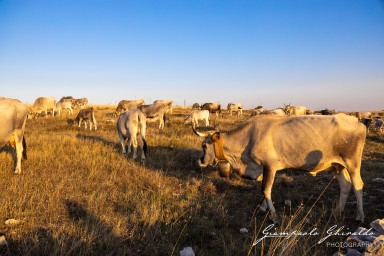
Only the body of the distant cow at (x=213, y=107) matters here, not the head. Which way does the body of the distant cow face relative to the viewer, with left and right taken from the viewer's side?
facing to the left of the viewer

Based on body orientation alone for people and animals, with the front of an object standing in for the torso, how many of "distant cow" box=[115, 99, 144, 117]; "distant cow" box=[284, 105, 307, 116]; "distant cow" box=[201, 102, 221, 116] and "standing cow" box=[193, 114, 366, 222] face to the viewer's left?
4

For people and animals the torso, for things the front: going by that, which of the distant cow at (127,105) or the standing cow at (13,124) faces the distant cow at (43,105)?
the distant cow at (127,105)

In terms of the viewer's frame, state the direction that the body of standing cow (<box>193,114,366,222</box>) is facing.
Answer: to the viewer's left

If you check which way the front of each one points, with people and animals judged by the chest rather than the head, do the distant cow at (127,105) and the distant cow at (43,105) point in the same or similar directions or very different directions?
same or similar directions

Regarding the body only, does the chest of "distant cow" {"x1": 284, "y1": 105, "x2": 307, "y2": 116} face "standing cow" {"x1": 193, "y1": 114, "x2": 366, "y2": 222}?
no

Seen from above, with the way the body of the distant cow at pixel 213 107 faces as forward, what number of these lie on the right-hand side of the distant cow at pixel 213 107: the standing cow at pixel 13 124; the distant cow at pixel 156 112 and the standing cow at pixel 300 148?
0

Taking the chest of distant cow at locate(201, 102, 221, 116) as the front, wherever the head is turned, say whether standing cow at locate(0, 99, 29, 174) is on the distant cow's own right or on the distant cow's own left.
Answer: on the distant cow's own left

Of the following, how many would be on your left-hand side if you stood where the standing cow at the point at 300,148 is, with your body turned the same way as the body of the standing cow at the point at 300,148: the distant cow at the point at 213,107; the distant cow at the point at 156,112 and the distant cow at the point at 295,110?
0

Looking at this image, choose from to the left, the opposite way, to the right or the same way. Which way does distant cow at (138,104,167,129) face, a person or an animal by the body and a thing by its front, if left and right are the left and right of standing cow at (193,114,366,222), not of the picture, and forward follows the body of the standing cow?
the same way

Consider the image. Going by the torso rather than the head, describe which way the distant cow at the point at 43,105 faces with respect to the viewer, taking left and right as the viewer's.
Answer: facing to the left of the viewer

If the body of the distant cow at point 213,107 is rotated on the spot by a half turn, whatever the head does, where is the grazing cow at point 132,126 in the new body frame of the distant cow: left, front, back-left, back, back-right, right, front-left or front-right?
right

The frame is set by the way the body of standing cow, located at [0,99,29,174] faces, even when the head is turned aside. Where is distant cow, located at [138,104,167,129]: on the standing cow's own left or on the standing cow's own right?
on the standing cow's own right

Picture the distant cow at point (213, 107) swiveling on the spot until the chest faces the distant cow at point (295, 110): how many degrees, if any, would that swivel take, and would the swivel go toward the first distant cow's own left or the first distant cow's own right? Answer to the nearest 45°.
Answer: approximately 135° to the first distant cow's own left

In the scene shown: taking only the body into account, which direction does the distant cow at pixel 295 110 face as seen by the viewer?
to the viewer's left
